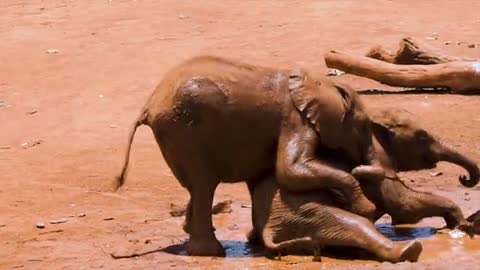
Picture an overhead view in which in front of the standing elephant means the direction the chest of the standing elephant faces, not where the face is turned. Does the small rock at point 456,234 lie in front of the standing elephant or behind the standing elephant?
in front

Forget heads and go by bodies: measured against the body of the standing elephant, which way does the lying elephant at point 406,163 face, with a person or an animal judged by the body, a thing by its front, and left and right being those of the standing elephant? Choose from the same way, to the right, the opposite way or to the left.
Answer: the same way

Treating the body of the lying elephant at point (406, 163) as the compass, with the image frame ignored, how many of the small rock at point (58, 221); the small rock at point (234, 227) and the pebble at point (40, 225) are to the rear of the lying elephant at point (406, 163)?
3

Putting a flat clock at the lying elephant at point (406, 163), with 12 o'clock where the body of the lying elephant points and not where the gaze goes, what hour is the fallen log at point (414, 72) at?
The fallen log is roughly at 9 o'clock from the lying elephant.

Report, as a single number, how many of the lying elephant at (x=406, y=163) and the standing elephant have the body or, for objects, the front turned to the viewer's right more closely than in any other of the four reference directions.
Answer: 2

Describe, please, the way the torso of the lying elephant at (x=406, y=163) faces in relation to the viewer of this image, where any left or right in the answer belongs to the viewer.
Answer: facing to the right of the viewer

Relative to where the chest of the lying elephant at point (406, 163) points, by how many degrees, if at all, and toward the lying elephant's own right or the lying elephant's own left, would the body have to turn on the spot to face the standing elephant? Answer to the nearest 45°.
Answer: approximately 135° to the lying elephant's own right

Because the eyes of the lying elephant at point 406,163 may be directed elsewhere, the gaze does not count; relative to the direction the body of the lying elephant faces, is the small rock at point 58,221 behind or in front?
behind

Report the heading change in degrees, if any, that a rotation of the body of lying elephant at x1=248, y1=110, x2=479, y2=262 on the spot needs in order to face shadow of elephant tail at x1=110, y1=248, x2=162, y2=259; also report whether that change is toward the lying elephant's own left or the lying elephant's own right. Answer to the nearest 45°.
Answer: approximately 180°

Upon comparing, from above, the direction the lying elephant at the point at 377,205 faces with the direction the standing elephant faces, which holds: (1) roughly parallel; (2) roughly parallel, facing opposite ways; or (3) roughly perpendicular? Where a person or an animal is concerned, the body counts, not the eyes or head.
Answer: roughly parallel

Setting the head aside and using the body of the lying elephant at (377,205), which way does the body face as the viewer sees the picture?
to the viewer's right

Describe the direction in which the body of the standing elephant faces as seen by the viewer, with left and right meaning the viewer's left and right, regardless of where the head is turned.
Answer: facing to the right of the viewer
